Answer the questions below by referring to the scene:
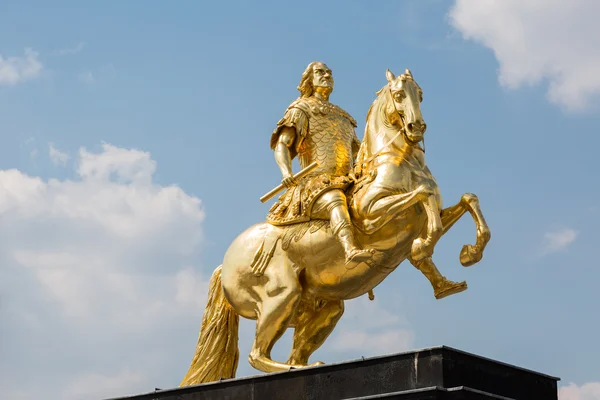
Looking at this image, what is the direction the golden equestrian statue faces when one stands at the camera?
facing the viewer and to the right of the viewer

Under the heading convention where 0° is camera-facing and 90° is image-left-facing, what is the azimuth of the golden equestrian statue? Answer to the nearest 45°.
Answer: approximately 315°
